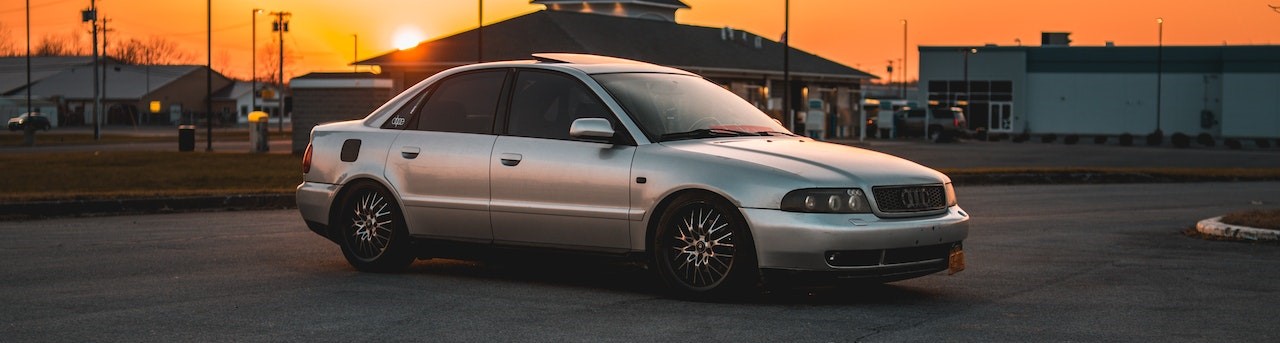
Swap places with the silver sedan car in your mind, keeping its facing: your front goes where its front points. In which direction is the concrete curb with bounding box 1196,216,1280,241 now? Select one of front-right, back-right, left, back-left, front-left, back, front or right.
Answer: left

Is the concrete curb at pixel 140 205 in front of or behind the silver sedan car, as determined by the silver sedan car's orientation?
behind

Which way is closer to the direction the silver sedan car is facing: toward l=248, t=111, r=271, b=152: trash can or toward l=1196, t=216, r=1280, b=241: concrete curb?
the concrete curb

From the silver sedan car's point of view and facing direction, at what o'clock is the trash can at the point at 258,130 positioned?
The trash can is roughly at 7 o'clock from the silver sedan car.

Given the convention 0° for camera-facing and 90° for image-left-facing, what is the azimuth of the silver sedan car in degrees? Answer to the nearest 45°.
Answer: approximately 315°
